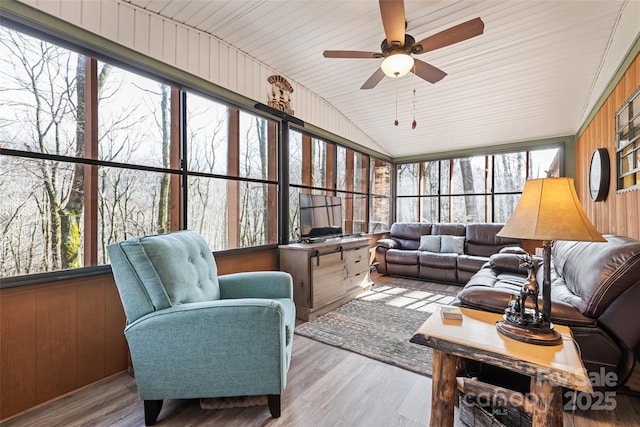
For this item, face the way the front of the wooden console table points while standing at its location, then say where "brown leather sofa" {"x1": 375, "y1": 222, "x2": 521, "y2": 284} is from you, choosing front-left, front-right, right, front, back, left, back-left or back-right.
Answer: left

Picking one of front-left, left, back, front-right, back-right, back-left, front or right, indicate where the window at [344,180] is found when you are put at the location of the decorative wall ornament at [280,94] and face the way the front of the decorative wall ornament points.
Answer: left

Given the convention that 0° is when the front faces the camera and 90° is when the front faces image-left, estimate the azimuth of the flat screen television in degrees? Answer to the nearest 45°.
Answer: approximately 315°

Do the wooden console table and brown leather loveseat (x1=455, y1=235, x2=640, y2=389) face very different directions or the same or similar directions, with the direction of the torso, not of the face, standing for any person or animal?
very different directions

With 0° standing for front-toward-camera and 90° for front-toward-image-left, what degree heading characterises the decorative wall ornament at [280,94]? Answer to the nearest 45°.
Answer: approximately 315°

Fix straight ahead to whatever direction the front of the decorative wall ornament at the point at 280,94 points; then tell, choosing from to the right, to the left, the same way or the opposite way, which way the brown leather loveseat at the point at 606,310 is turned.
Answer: the opposite way

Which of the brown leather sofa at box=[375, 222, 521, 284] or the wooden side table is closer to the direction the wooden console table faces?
the wooden side table

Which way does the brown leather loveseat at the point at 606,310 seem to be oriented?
to the viewer's left

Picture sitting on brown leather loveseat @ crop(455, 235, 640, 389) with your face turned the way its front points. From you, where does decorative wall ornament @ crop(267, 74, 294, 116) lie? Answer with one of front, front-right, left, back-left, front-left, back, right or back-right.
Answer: front

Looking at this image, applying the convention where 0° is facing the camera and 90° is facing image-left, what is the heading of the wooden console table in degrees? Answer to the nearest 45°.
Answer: approximately 315°

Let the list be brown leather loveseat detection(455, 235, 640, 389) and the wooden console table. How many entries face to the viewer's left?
1

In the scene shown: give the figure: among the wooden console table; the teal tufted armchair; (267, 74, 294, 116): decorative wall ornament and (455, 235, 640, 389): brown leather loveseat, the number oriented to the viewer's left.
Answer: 1

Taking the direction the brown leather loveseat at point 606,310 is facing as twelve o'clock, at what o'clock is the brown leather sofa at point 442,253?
the brown leather sofa at point 442,253 is roughly at 2 o'clock from the brown leather loveseat at point 606,310.

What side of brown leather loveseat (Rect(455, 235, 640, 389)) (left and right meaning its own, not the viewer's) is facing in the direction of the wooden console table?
front

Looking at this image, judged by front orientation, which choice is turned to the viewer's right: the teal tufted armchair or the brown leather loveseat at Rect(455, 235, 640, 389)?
the teal tufted armchair

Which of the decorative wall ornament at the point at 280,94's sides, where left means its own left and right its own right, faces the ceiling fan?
front

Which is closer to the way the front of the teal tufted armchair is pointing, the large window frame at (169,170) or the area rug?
the area rug

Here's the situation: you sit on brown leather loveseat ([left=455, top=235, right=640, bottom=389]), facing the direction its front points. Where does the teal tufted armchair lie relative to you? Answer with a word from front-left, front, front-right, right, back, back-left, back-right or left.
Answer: front-left
